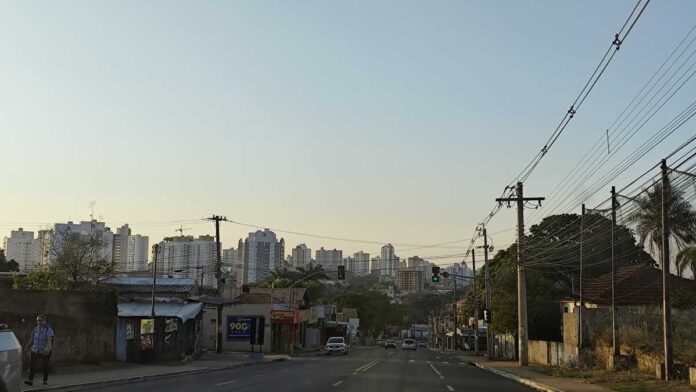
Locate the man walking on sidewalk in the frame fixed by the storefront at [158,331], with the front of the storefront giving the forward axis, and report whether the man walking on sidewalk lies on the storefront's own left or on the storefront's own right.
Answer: on the storefront's own right

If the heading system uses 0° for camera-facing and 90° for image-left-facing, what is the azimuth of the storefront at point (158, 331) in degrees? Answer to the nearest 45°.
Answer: approximately 315°

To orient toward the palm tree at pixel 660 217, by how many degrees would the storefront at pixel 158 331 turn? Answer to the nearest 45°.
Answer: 0° — it already faces it

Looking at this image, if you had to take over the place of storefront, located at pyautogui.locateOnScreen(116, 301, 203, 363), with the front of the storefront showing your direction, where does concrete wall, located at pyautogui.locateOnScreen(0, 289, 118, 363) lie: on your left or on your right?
on your right

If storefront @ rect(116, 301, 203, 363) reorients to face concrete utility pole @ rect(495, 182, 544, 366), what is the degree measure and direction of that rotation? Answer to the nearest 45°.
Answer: approximately 45° to its left
